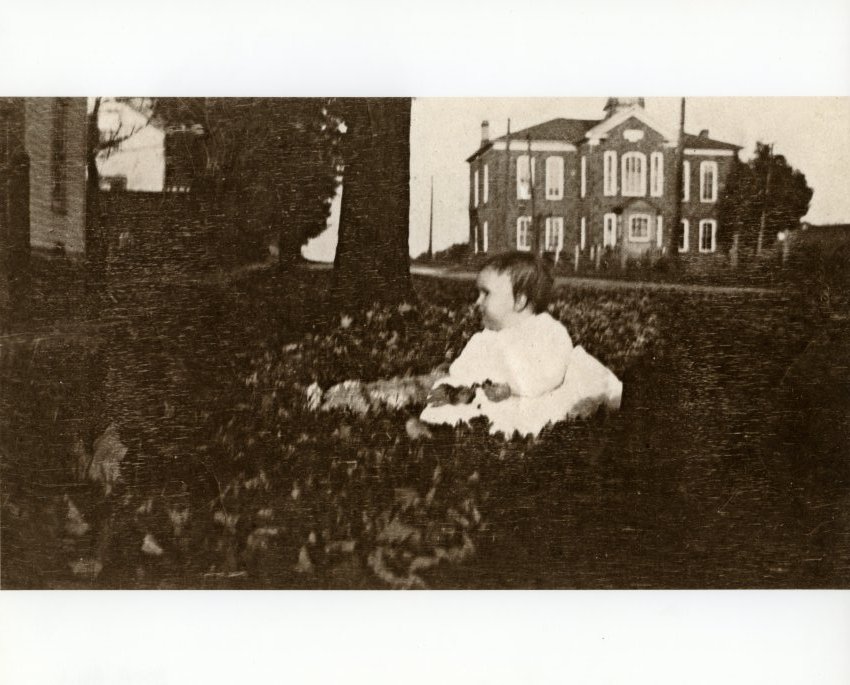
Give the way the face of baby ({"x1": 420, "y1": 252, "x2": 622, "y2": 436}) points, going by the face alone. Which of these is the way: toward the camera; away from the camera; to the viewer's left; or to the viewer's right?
to the viewer's left

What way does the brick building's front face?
toward the camera
